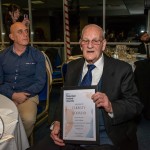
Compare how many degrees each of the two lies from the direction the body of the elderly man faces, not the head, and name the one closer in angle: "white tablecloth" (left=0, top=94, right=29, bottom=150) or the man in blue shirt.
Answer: the white tablecloth

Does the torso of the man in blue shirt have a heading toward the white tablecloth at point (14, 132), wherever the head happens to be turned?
yes

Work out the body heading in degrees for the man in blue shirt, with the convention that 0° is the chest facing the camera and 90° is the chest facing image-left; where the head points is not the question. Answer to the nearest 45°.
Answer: approximately 0°

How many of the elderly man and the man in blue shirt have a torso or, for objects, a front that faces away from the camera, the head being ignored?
0

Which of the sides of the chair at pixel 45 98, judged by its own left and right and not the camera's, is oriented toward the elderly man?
left

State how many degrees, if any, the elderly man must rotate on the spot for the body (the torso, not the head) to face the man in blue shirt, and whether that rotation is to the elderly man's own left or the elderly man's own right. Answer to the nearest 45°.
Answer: approximately 90° to the elderly man's own right

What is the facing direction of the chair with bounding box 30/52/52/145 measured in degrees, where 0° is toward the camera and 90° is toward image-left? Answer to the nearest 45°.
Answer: approximately 45°

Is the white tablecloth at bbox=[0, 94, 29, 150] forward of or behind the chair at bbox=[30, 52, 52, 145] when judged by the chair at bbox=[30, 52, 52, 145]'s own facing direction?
forward

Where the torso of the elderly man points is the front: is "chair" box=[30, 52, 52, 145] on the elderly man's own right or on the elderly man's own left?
on the elderly man's own right

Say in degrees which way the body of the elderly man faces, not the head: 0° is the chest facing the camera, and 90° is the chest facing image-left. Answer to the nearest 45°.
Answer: approximately 45°
